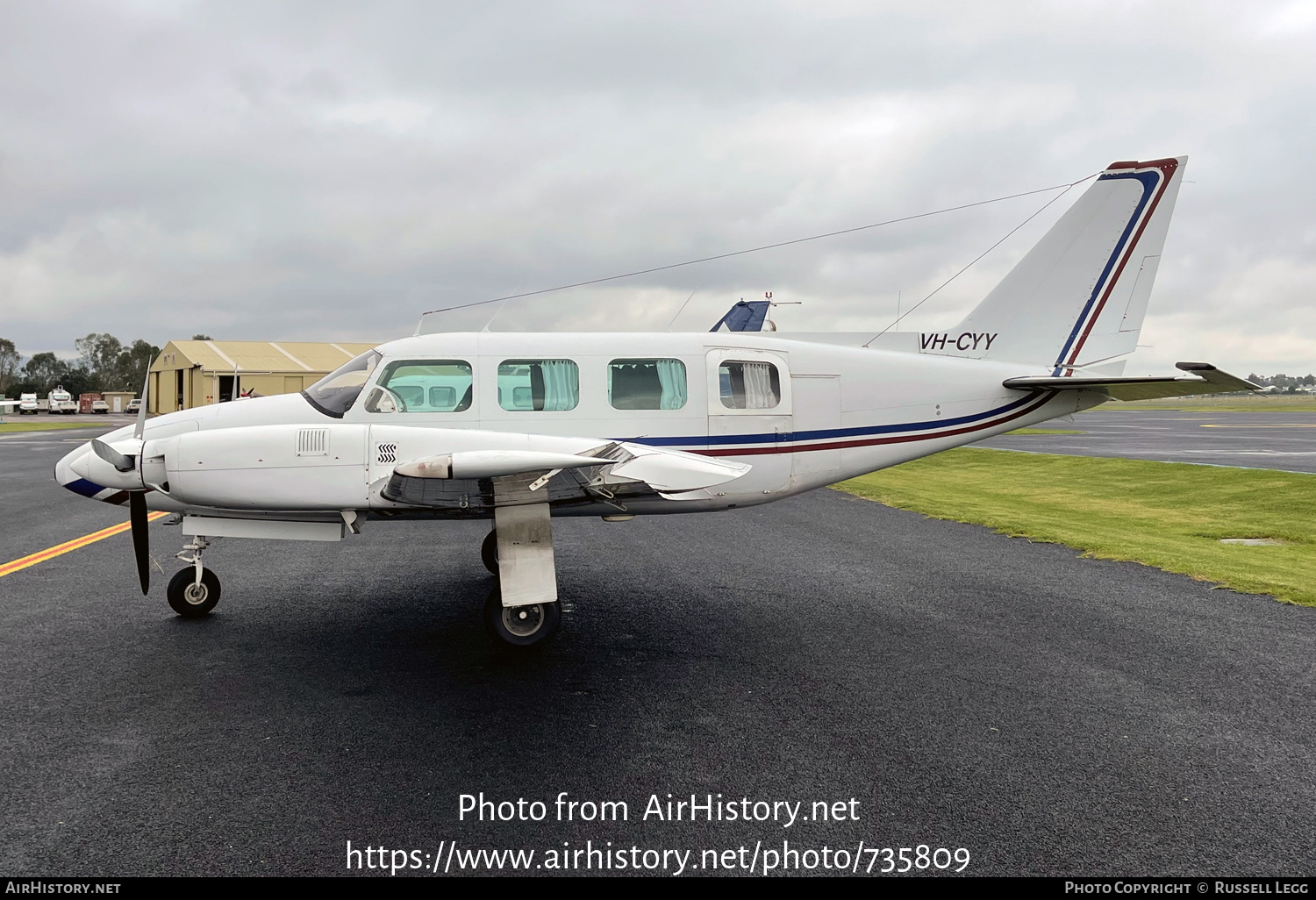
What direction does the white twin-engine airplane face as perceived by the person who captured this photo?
facing to the left of the viewer
